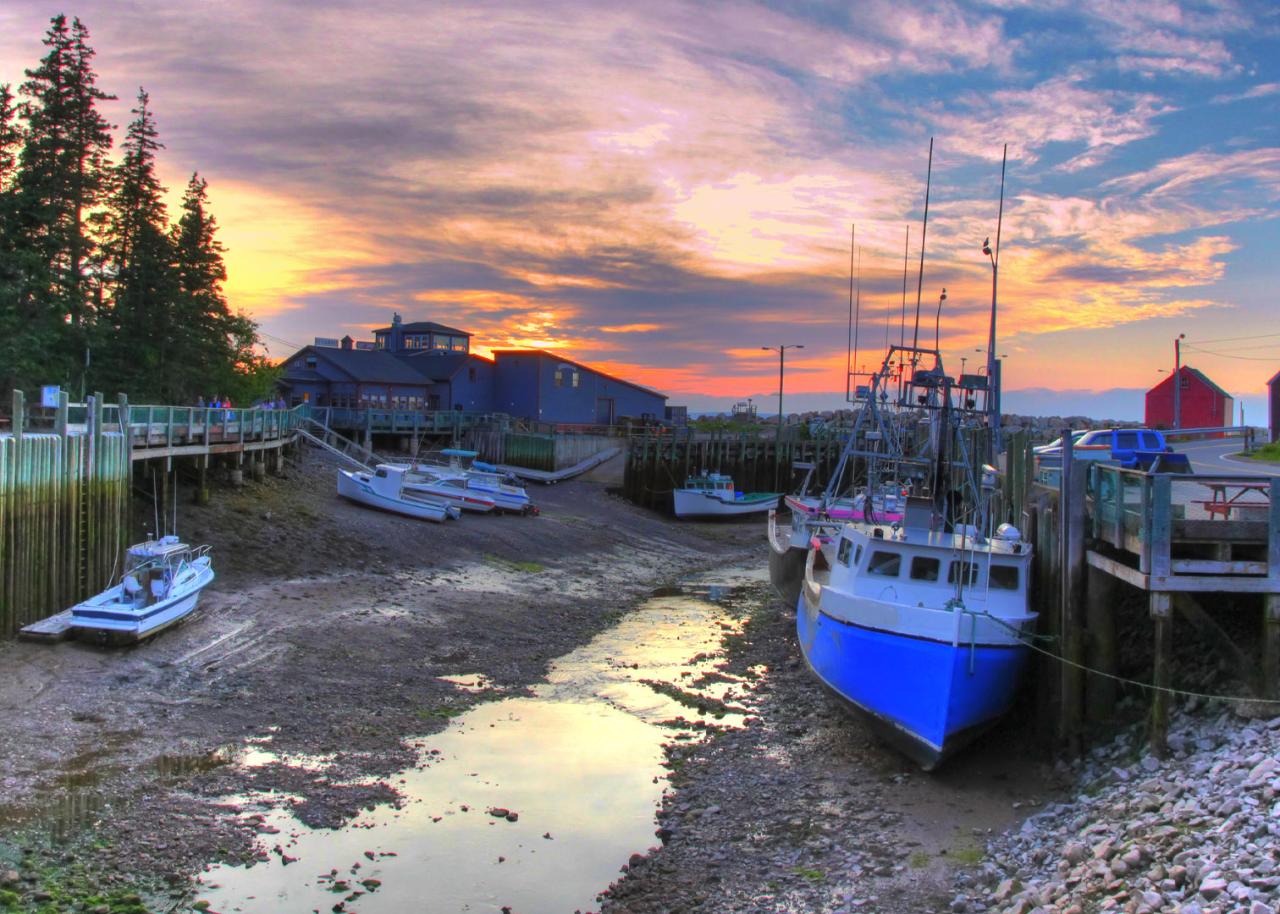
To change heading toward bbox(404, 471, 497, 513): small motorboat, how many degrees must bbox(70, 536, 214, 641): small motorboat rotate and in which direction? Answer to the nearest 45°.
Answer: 0° — it already faces it

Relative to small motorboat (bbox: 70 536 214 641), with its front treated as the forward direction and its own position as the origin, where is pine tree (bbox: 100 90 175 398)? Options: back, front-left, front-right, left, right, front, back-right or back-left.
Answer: front-left

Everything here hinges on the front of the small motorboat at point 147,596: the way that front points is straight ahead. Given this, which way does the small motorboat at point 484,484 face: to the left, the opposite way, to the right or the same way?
to the left

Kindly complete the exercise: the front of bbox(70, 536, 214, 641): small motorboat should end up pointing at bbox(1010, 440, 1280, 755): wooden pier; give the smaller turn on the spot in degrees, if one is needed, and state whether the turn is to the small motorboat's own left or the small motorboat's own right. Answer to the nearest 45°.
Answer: approximately 90° to the small motorboat's own right

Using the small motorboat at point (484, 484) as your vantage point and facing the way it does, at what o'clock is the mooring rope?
The mooring rope is roughly at 7 o'clock from the small motorboat.

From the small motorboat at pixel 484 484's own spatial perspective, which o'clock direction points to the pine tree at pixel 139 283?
The pine tree is roughly at 11 o'clock from the small motorboat.

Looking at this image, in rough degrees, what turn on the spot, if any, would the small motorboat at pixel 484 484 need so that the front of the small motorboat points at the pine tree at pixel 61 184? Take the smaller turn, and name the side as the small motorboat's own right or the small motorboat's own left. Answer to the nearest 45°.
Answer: approximately 45° to the small motorboat's own left

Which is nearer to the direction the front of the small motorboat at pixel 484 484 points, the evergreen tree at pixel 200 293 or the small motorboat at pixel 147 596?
the evergreen tree

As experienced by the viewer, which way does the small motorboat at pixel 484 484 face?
facing away from the viewer and to the left of the viewer
